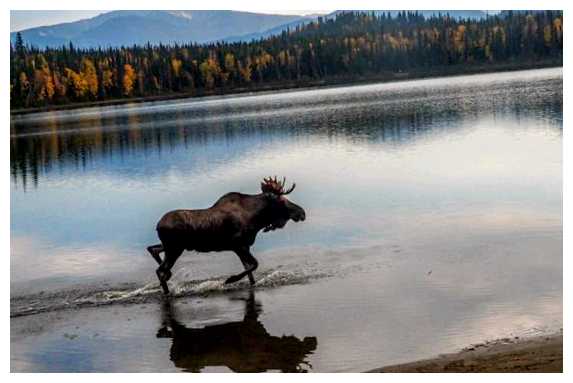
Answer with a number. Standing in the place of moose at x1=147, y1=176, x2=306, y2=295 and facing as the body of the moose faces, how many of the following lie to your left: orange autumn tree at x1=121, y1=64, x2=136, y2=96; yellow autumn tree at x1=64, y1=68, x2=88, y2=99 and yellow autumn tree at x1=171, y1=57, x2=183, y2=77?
3

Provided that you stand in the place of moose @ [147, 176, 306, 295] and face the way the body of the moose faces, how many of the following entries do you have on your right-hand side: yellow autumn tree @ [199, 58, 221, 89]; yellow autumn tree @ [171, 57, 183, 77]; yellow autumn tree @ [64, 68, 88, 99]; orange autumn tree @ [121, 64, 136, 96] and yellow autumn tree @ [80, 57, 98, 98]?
0

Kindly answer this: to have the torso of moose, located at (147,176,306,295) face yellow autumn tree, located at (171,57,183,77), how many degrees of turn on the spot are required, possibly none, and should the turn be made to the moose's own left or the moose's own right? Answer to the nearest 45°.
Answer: approximately 90° to the moose's own left

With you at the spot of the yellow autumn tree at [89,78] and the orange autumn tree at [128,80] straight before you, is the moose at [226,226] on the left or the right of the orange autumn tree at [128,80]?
right

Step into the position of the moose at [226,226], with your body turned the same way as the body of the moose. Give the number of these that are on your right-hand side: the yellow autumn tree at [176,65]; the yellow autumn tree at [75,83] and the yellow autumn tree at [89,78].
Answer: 0

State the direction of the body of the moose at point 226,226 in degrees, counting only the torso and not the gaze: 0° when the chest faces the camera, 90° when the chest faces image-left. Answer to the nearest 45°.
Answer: approximately 270°

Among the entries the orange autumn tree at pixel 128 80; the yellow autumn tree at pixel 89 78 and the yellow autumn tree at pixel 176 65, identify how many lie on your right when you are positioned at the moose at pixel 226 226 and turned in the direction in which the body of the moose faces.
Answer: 0

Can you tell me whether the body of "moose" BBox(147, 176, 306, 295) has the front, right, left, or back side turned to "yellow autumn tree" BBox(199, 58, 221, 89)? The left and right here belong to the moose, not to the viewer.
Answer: left

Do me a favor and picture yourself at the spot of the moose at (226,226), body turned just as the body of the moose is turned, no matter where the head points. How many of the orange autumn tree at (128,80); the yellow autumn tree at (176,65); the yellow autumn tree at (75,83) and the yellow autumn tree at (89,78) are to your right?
0

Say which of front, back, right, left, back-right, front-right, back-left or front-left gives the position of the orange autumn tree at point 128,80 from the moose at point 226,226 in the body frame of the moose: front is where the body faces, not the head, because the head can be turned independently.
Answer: left

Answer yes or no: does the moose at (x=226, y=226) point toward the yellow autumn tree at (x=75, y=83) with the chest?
no
